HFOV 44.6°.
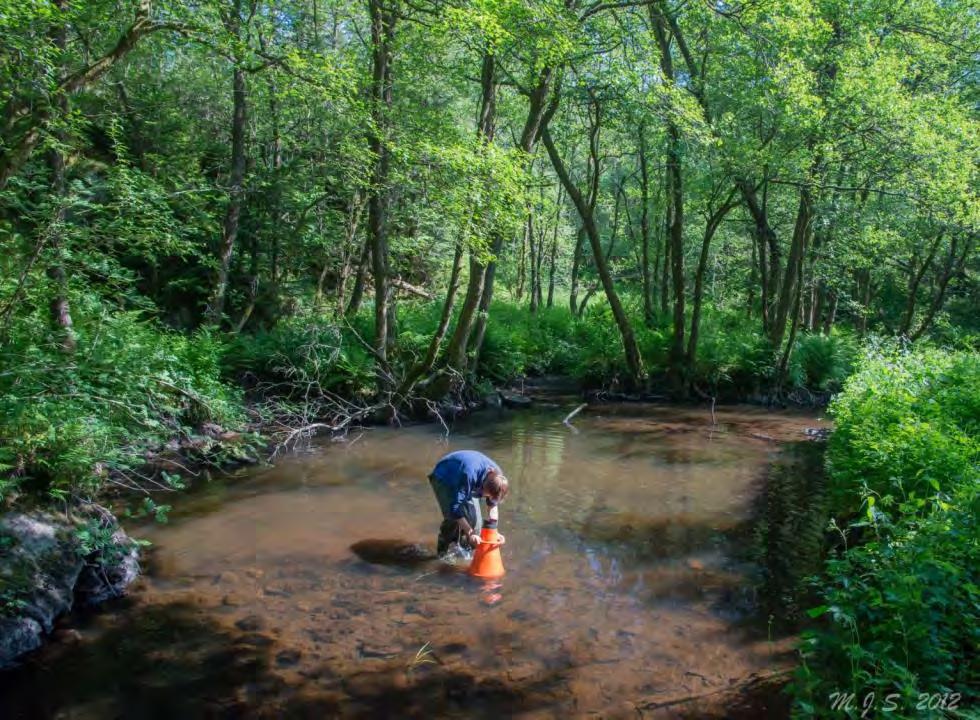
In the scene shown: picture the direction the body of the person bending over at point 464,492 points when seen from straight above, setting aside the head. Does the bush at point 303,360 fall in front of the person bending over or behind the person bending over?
behind

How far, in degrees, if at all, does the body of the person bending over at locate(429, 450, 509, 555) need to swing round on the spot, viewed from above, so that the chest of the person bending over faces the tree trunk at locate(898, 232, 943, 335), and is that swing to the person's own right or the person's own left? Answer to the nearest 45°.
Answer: approximately 90° to the person's own left

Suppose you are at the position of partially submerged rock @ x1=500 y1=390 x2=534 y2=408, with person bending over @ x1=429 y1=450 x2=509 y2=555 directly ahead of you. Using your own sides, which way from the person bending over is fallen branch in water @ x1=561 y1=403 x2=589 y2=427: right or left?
left

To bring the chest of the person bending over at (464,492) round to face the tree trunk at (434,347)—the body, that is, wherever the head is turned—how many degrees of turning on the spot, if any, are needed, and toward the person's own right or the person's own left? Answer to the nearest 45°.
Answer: approximately 135° to the person's own left

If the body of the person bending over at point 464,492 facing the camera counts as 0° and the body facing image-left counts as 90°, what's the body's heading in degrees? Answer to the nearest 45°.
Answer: approximately 315°

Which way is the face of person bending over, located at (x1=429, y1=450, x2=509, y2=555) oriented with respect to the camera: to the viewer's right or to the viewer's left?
to the viewer's right

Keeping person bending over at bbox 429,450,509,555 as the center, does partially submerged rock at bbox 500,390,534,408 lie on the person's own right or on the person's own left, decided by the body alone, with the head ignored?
on the person's own left

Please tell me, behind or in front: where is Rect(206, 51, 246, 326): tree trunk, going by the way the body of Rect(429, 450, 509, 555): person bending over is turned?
behind
